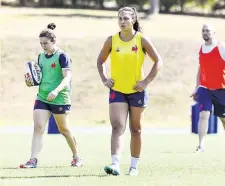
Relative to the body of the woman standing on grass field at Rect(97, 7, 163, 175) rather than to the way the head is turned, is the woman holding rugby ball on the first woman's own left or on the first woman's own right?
on the first woman's own right

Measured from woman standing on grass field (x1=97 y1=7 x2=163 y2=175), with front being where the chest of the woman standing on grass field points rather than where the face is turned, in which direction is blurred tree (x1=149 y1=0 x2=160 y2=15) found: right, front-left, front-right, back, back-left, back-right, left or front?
back

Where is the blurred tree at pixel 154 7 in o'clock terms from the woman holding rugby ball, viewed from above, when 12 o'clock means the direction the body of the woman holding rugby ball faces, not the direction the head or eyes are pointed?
The blurred tree is roughly at 5 o'clock from the woman holding rugby ball.
